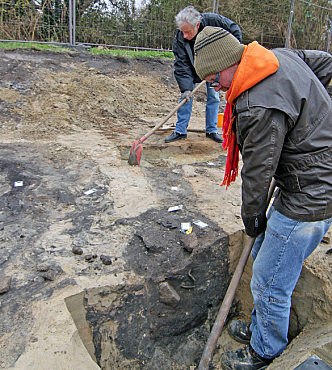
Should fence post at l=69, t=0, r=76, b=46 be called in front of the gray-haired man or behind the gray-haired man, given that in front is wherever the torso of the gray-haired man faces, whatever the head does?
behind

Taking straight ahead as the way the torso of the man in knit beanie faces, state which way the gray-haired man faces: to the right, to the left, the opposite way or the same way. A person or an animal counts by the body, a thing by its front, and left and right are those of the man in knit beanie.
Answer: to the left

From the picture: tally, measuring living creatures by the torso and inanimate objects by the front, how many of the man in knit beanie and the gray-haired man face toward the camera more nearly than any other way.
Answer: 1

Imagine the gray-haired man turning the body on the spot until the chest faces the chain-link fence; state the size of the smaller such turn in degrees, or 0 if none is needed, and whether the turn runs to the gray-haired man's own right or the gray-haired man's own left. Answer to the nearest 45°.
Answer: approximately 180°

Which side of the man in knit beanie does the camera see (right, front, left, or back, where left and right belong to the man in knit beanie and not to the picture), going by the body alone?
left
